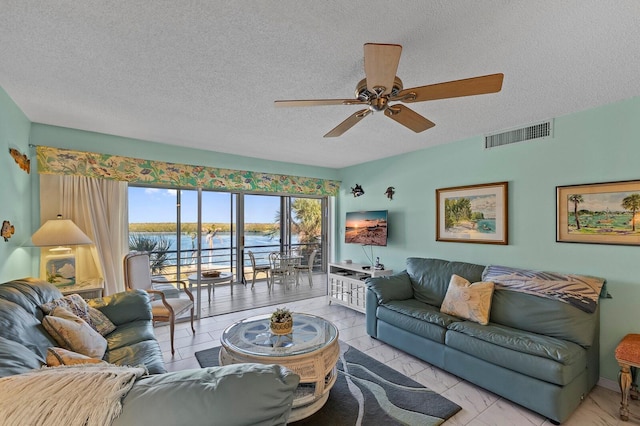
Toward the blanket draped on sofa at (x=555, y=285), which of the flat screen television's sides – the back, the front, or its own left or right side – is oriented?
left

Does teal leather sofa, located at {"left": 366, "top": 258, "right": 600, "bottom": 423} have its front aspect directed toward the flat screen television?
no

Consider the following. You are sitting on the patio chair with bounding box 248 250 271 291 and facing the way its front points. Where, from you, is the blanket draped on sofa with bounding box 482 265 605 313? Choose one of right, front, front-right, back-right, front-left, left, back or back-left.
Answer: front-right

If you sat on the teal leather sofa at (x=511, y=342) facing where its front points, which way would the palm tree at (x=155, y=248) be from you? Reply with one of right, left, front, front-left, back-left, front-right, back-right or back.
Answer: front-right

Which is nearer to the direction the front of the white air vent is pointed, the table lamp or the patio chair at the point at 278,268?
the table lamp

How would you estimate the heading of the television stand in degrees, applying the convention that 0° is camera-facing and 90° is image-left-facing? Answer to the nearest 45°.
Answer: approximately 45°

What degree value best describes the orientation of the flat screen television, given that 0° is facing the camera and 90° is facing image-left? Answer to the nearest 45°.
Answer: approximately 45°

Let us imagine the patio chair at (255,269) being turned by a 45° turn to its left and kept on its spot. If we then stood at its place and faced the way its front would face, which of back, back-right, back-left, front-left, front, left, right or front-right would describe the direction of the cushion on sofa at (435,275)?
right

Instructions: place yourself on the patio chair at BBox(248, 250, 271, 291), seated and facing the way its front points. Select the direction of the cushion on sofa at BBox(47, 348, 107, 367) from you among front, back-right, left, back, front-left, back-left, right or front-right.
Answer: right

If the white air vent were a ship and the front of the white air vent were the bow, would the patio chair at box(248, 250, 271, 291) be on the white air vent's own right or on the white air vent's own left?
on the white air vent's own right

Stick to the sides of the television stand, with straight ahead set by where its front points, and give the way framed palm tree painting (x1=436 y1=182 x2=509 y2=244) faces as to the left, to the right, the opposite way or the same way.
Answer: the same way

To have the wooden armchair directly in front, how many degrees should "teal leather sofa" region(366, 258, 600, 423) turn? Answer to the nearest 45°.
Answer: approximately 45° to its right

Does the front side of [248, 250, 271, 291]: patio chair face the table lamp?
no

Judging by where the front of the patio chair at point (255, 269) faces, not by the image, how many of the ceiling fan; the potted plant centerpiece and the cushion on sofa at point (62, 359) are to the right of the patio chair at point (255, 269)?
3

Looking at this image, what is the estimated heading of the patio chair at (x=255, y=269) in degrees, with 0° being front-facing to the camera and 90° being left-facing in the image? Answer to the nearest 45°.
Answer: approximately 270°

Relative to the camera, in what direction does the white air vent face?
facing the viewer and to the left of the viewer

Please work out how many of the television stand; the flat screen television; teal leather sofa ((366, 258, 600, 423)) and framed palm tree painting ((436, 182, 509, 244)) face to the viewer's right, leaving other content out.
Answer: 0

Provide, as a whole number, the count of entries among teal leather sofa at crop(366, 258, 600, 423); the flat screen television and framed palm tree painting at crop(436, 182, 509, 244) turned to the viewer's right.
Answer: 0

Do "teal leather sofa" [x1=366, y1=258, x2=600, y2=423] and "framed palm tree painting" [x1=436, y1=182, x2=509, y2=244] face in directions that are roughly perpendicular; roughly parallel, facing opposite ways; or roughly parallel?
roughly parallel
